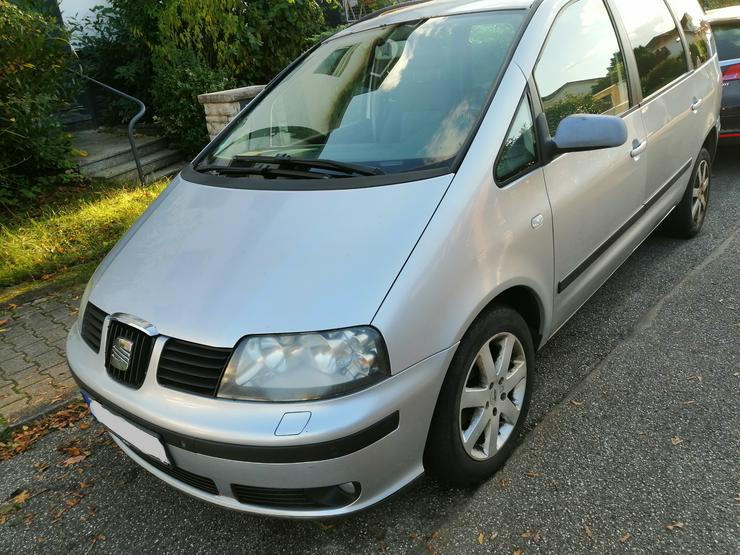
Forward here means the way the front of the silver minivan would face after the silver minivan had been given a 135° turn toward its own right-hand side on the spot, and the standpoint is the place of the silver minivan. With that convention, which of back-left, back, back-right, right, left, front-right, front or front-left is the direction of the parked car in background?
front-right

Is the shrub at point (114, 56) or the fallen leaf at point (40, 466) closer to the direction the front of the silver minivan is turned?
the fallen leaf

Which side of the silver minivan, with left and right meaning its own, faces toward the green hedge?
right

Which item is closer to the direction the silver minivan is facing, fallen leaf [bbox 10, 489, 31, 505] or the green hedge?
the fallen leaf

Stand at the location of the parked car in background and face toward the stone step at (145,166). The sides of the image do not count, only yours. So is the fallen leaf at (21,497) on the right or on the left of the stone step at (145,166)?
left

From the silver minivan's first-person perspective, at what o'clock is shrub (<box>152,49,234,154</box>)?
The shrub is roughly at 4 o'clock from the silver minivan.

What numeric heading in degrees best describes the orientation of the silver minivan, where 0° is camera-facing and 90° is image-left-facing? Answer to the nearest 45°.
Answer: approximately 45°

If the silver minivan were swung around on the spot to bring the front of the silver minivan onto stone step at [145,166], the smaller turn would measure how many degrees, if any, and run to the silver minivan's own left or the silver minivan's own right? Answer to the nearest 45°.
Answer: approximately 90° to the silver minivan's own right

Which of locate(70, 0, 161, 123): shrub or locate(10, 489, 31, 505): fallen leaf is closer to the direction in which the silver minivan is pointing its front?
the fallen leaf

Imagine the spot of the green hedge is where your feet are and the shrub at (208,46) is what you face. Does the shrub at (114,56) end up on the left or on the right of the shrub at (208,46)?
left

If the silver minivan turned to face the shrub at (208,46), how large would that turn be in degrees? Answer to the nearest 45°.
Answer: approximately 135° to its right

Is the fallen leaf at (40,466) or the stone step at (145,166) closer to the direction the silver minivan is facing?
the fallen leaf
